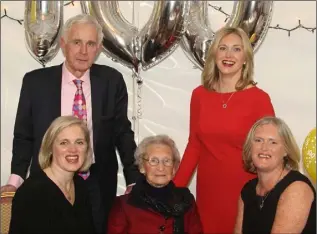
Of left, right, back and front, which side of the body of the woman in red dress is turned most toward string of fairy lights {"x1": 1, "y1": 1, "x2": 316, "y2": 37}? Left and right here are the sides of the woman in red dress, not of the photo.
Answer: back

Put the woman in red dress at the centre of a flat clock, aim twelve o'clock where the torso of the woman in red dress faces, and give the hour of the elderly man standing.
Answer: The elderly man standing is roughly at 3 o'clock from the woman in red dress.

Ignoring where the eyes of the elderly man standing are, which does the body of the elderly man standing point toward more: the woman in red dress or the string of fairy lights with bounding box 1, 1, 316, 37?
the woman in red dress

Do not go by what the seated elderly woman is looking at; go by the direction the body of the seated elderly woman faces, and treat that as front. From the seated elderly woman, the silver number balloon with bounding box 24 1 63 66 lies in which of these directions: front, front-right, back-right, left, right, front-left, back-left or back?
back-right

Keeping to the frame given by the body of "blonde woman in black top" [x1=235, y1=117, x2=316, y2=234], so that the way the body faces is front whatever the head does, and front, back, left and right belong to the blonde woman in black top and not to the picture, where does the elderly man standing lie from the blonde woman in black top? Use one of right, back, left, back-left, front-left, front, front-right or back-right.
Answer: front-right
